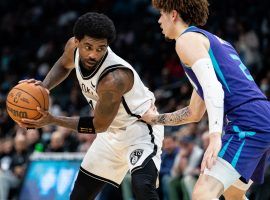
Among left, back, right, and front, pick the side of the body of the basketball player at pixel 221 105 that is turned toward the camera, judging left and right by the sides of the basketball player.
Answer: left

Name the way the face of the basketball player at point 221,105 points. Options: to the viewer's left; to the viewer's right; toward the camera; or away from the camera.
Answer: to the viewer's left
